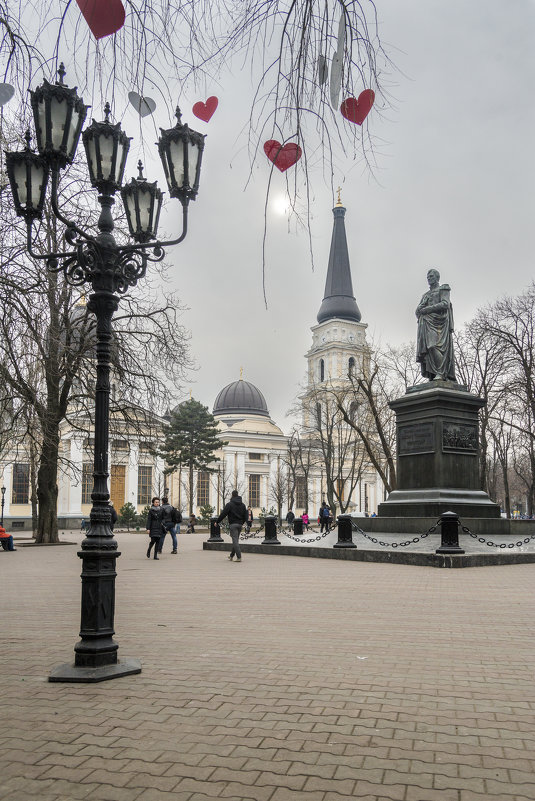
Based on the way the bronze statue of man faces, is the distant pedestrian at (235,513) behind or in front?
in front

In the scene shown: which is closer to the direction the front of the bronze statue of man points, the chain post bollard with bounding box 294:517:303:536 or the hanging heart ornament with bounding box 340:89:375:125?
the hanging heart ornament

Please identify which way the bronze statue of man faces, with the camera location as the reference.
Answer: facing the viewer and to the left of the viewer

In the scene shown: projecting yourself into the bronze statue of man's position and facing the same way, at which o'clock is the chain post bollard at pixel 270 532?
The chain post bollard is roughly at 2 o'clock from the bronze statue of man.

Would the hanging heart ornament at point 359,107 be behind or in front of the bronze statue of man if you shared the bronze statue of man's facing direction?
in front

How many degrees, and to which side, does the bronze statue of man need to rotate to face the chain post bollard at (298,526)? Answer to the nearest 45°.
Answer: approximately 90° to its right

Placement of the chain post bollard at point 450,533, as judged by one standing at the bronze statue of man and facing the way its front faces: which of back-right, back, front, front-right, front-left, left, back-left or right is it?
front-left

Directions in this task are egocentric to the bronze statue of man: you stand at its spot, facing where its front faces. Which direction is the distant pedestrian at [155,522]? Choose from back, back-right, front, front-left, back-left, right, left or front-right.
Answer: front-right
